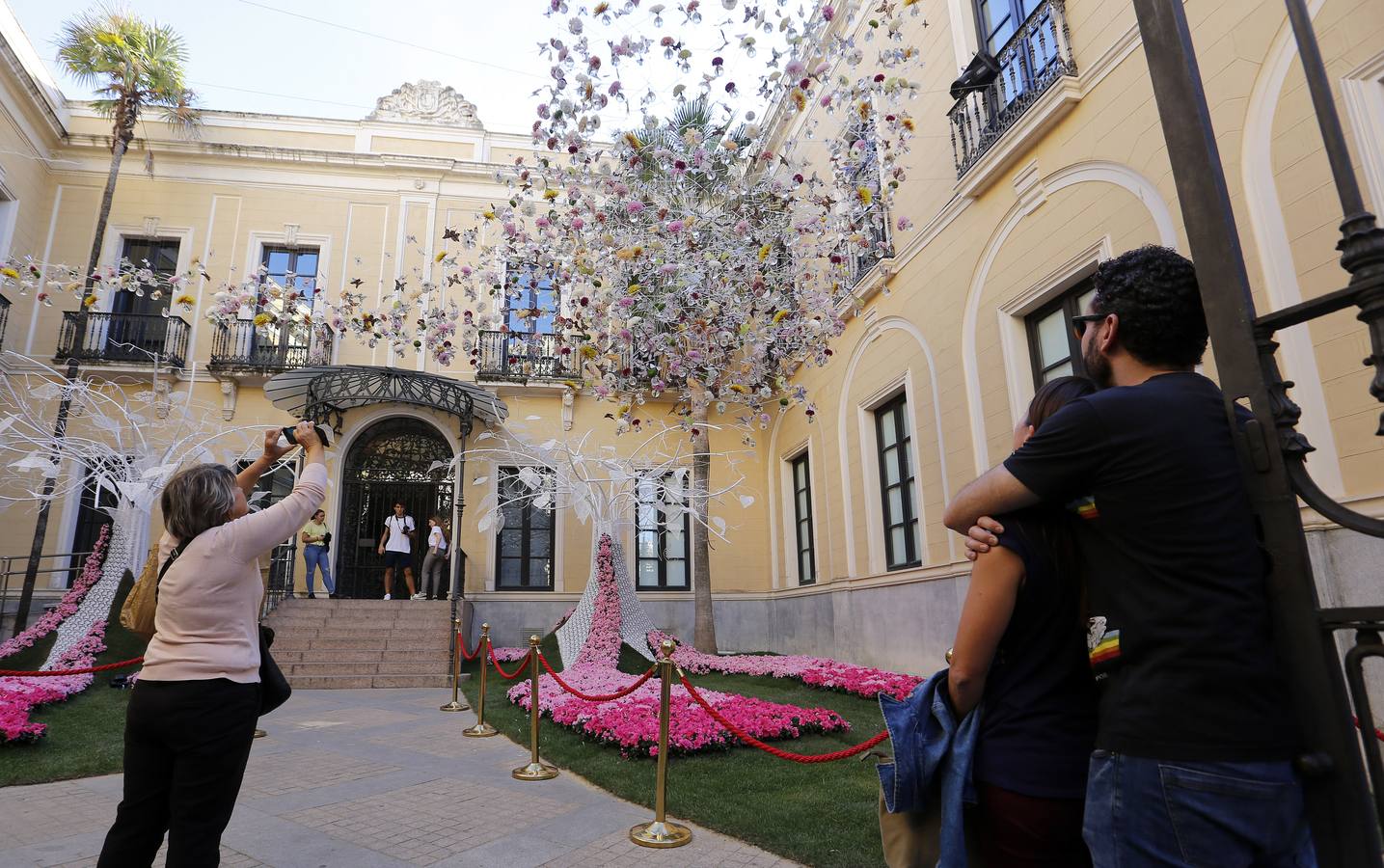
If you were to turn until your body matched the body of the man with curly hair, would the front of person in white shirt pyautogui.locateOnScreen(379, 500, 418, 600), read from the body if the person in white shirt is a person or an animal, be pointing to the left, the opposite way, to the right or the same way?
the opposite way

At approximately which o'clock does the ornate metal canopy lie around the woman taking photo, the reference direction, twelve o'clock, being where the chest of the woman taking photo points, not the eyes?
The ornate metal canopy is roughly at 11 o'clock from the woman taking photo.

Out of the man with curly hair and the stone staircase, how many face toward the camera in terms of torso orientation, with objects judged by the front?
1

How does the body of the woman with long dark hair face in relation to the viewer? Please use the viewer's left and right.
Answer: facing away from the viewer and to the left of the viewer

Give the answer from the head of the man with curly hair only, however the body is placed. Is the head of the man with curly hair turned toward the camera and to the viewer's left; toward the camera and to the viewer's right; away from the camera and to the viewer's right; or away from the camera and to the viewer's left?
away from the camera and to the viewer's left

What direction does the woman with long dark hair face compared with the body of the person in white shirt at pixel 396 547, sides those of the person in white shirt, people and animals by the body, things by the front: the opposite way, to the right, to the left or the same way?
the opposite way

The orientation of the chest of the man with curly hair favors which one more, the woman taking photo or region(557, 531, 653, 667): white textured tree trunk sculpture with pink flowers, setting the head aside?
the white textured tree trunk sculpture with pink flowers

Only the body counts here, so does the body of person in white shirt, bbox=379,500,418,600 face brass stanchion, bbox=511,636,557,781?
yes

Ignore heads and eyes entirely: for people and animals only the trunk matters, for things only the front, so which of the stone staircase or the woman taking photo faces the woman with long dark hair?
the stone staircase
